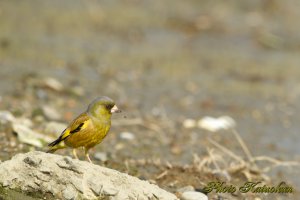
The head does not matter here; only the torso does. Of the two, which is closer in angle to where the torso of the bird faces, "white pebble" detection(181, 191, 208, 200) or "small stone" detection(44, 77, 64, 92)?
the white pebble

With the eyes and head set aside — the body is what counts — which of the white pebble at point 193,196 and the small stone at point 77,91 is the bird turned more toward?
the white pebble

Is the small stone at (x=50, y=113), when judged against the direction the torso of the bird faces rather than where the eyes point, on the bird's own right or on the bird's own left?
on the bird's own left

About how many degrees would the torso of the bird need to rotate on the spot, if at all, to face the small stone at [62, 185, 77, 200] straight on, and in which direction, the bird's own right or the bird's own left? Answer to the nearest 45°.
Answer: approximately 90° to the bird's own right

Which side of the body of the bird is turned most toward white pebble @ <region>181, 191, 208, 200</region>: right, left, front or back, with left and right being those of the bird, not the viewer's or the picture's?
front

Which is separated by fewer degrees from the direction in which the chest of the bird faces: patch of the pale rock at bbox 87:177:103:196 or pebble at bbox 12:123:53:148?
the patch of the pale rock

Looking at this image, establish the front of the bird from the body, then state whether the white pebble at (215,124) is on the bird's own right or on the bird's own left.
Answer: on the bird's own left

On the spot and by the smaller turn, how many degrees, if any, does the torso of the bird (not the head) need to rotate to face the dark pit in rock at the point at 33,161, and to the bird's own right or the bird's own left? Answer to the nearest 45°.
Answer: approximately 135° to the bird's own right

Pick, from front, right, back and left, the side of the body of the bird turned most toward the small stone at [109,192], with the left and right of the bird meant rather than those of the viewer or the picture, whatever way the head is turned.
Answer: right

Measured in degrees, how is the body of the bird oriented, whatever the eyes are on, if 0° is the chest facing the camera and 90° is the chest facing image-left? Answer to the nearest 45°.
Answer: approximately 270°

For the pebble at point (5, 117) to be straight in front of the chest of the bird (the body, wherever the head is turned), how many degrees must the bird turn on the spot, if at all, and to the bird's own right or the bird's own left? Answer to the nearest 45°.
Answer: approximately 135° to the bird's own left
